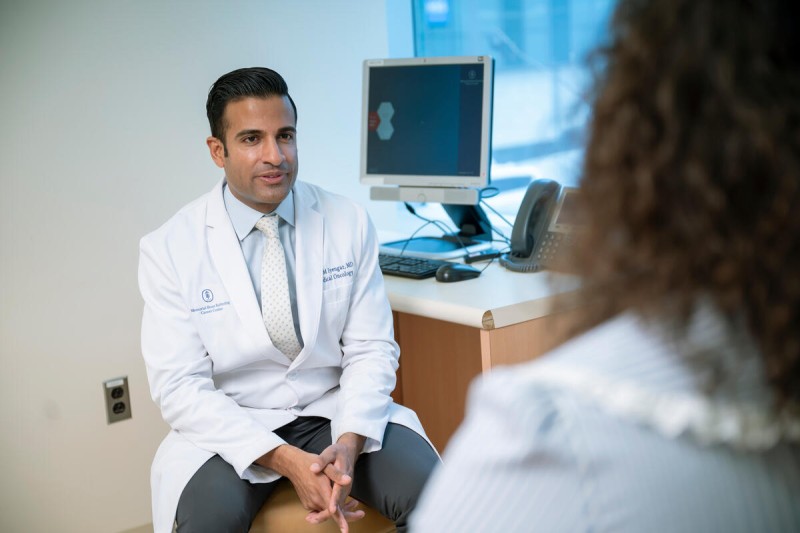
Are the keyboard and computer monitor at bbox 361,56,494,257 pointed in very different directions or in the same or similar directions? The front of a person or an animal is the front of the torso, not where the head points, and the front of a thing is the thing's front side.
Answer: same or similar directions

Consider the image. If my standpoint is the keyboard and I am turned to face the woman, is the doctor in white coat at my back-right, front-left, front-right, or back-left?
front-right

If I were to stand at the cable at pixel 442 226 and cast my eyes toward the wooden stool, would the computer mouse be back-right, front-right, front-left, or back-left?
front-left

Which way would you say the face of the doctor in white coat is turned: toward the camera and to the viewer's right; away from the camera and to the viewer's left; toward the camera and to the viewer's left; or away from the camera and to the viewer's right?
toward the camera and to the viewer's right

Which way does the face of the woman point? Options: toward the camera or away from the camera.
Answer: away from the camera

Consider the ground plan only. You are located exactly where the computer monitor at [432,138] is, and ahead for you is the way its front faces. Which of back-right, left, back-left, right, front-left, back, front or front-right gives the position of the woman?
front-left

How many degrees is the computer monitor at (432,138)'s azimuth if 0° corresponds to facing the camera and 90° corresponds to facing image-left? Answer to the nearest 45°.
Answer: approximately 45°

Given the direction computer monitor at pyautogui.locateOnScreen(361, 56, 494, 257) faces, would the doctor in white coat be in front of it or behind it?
in front

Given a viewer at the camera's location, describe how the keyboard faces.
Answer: facing the viewer and to the left of the viewer

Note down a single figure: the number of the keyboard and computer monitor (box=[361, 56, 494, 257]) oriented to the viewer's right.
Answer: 0

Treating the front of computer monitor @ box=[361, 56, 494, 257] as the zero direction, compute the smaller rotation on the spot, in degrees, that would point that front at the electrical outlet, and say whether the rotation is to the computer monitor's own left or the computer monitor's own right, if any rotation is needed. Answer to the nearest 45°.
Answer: approximately 45° to the computer monitor's own right

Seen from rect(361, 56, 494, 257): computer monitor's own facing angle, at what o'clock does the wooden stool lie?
The wooden stool is roughly at 11 o'clock from the computer monitor.
